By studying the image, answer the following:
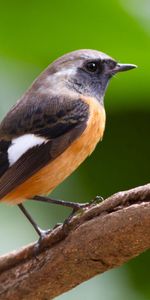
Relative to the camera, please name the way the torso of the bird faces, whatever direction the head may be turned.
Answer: to the viewer's right
